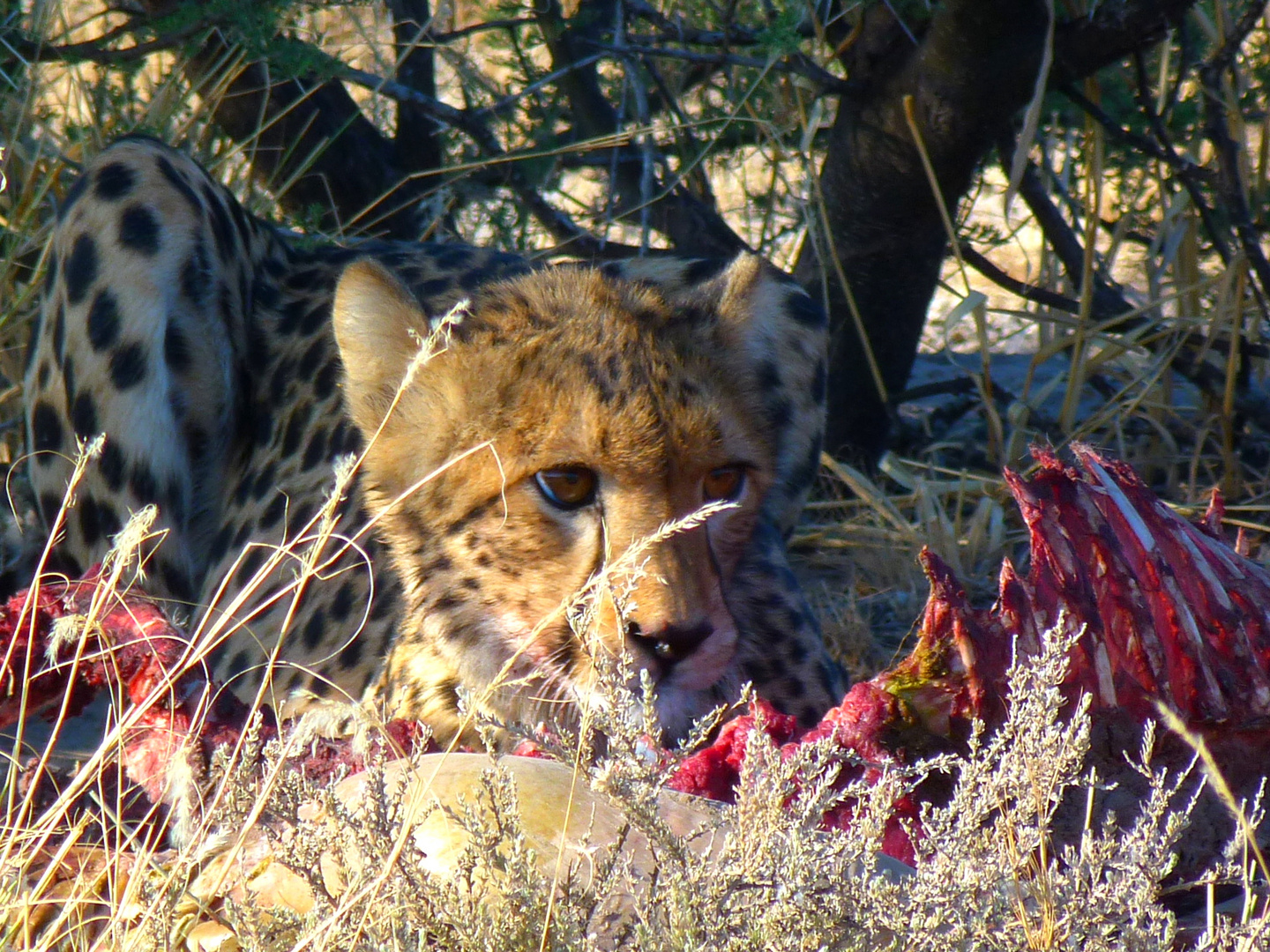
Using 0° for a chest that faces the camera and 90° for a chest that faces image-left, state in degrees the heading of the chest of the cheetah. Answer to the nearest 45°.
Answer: approximately 315°
